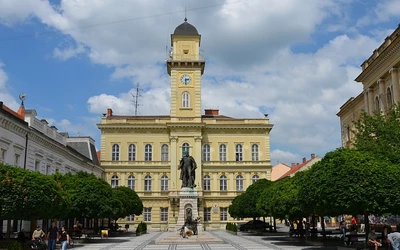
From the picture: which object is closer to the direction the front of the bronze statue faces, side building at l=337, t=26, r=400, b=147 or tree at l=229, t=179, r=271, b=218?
the side building

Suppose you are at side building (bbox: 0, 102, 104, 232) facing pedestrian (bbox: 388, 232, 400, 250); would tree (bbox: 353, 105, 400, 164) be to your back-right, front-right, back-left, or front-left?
front-left

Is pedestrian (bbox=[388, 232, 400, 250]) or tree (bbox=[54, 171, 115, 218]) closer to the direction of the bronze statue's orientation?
the pedestrian

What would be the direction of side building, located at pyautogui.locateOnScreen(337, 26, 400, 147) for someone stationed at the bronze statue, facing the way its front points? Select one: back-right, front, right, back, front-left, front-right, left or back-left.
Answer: left

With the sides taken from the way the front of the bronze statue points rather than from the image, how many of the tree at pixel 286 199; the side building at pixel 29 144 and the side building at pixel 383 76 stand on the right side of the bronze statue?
1

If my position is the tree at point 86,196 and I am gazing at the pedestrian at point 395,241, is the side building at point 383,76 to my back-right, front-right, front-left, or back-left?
front-left

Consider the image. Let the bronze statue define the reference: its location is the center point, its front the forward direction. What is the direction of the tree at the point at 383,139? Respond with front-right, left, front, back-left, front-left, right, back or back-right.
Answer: front-left

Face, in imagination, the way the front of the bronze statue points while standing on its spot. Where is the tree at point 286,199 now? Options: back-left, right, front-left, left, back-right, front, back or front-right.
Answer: front-left

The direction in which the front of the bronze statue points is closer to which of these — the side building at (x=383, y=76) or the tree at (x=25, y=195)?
the tree

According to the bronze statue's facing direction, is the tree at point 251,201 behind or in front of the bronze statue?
behind

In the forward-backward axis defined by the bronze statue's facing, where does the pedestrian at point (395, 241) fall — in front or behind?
in front

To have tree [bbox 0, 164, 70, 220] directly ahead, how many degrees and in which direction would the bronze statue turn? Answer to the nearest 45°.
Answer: approximately 45° to its right

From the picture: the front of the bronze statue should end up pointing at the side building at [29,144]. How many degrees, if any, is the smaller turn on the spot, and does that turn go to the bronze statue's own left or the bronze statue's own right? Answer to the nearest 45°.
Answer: approximately 90° to the bronze statue's own right

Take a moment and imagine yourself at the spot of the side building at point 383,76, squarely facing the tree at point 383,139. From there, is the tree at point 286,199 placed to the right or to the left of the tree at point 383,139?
right

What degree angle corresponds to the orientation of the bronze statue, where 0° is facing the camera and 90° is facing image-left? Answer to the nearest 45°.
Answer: approximately 0°

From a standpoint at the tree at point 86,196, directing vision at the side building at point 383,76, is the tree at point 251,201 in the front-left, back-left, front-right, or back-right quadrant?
front-left

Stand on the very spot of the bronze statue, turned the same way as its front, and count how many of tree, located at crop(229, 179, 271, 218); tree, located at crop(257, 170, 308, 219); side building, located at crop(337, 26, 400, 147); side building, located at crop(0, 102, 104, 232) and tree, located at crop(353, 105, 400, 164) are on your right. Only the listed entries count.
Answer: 1
